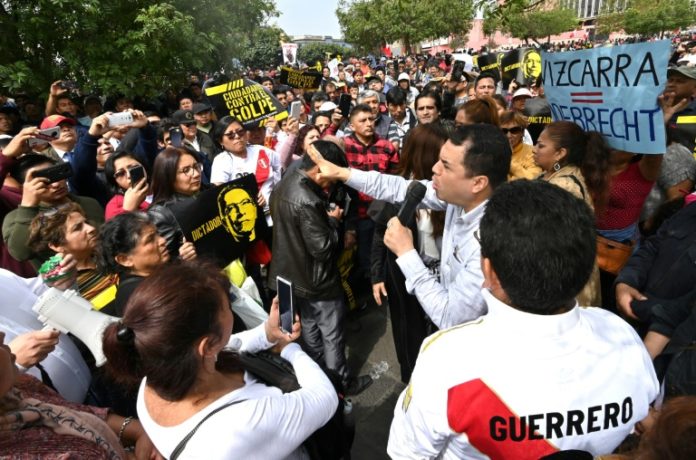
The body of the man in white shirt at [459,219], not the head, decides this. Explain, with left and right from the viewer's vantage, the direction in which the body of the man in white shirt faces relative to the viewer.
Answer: facing to the left of the viewer

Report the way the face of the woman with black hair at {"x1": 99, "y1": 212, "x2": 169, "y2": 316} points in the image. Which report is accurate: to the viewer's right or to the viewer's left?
to the viewer's right

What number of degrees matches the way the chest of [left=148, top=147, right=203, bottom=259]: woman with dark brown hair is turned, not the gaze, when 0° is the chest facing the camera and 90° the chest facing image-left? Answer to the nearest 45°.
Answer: approximately 315°

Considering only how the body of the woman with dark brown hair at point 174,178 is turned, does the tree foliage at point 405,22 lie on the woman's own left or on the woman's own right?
on the woman's own left

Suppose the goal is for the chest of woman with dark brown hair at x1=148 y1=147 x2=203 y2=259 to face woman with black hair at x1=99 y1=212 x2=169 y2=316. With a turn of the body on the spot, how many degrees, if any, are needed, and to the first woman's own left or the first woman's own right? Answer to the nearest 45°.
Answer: approximately 45° to the first woman's own right

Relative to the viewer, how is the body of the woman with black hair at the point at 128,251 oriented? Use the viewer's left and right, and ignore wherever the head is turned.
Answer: facing to the right of the viewer

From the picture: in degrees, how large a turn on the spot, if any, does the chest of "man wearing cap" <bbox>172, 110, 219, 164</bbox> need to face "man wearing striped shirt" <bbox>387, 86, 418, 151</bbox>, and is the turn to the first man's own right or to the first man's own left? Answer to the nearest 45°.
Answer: approximately 45° to the first man's own left

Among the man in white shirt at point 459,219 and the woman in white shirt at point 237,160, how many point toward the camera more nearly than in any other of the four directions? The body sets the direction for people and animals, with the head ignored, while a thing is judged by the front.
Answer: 1

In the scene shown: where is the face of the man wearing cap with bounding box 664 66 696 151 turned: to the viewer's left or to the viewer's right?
to the viewer's left

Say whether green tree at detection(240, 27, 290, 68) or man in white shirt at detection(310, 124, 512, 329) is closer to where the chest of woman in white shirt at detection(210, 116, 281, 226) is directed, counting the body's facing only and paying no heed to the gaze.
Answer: the man in white shirt
